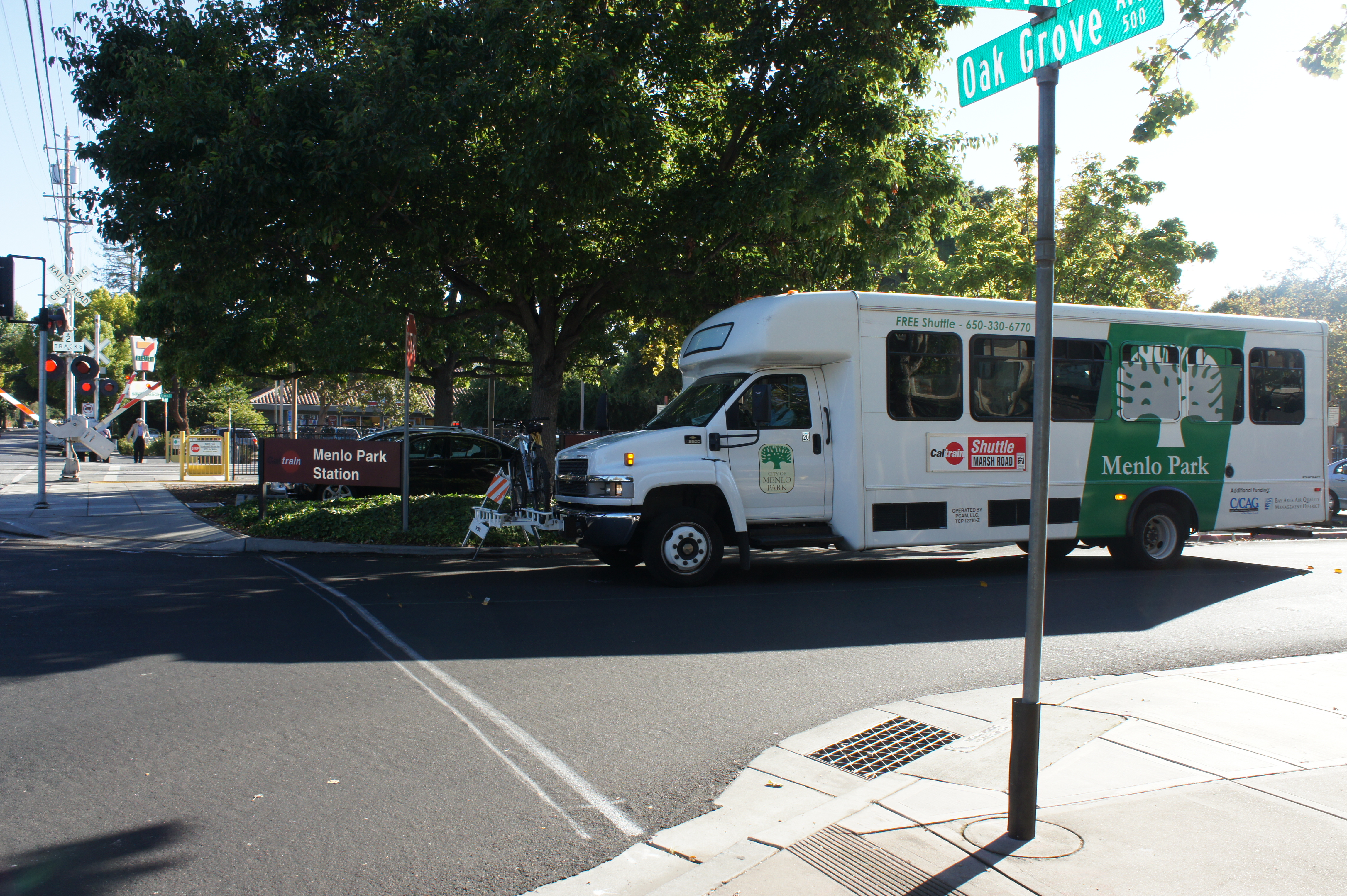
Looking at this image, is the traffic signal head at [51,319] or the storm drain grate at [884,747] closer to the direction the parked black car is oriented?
the traffic signal head

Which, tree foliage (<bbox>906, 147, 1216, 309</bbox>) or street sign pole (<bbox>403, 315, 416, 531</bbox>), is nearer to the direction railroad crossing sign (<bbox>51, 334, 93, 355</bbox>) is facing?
the street sign pole

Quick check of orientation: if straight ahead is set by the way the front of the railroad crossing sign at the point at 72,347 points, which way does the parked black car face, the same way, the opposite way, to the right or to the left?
to the right

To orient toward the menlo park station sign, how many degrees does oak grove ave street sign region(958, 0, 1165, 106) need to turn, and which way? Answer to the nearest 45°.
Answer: approximately 90° to its right

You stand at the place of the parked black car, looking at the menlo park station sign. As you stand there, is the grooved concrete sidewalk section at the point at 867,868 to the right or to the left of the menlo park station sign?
left

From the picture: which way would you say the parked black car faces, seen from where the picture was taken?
facing to the left of the viewer

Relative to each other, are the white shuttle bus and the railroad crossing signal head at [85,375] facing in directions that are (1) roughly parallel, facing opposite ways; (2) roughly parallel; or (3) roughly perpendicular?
roughly perpendicular

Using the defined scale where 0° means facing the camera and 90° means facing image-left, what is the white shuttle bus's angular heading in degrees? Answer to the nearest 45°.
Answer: approximately 45°

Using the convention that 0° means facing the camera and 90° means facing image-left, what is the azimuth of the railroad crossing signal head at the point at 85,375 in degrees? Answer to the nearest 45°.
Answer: approximately 0°

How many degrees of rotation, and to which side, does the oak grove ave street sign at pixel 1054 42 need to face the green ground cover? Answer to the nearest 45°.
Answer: approximately 90° to its right

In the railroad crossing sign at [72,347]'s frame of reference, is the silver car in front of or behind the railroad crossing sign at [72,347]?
in front

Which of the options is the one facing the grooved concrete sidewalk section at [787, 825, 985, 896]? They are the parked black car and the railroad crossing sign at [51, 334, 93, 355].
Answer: the railroad crossing sign

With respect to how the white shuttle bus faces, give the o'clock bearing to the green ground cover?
The green ground cover is roughly at 2 o'clock from the white shuttle bus.

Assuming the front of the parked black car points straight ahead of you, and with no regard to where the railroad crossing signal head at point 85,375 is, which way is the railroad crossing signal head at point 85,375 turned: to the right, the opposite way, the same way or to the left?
to the left
